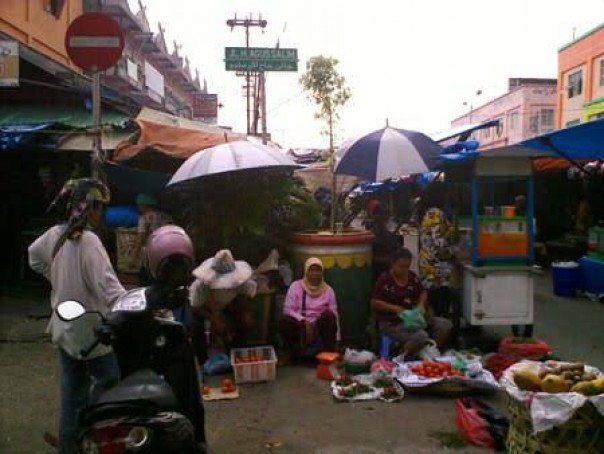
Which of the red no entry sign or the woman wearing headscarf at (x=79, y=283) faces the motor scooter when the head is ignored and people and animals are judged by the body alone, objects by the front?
the red no entry sign

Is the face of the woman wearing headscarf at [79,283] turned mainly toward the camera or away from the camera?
away from the camera

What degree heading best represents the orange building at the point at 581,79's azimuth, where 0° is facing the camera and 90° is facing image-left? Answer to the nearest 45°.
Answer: approximately 45°

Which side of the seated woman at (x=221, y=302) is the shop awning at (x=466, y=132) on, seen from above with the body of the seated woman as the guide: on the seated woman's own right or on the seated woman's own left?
on the seated woman's own left

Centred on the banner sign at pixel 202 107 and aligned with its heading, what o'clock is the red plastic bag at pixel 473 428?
The red plastic bag is roughly at 12 o'clock from the banner sign.

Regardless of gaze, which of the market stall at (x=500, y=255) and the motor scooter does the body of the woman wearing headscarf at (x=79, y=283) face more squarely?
the market stall

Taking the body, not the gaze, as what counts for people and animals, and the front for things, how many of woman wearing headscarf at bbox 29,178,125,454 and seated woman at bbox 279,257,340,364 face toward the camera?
1

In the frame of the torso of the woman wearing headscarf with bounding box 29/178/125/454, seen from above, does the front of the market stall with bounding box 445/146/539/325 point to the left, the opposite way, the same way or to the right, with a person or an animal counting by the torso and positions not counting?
the opposite way

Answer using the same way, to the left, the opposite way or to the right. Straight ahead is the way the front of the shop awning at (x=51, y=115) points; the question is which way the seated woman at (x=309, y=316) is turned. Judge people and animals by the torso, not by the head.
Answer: to the right

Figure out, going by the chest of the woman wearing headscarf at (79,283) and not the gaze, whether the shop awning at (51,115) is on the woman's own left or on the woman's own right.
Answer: on the woman's own left
